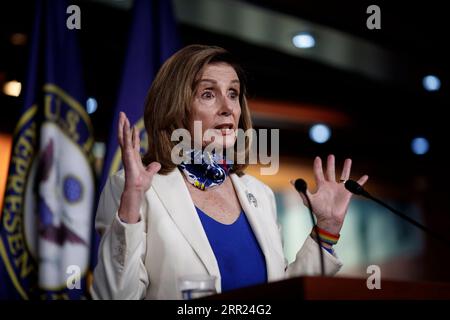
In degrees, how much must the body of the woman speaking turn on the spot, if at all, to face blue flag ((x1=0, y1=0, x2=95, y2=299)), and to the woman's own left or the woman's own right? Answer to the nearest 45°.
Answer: approximately 180°

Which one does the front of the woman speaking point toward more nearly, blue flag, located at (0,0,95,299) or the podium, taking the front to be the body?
the podium

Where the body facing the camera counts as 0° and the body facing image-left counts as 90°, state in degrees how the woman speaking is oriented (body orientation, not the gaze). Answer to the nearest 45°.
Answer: approximately 315°

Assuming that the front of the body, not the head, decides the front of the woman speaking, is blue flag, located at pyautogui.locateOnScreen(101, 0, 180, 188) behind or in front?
behind
